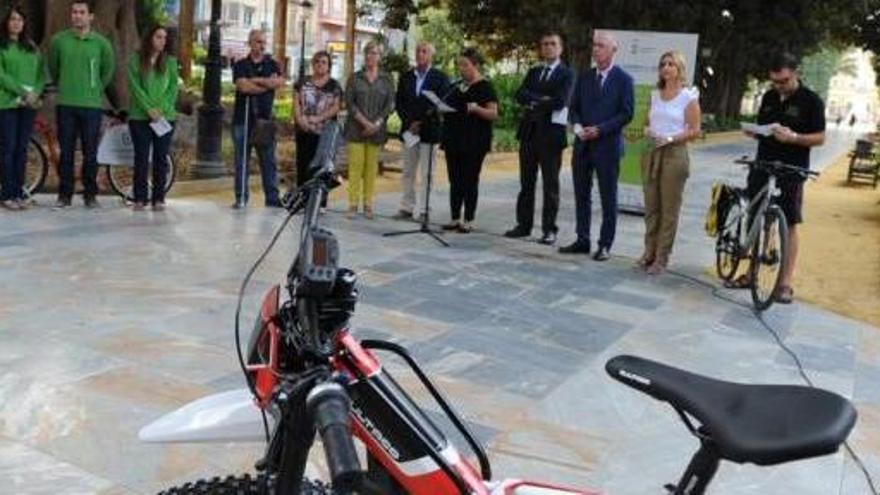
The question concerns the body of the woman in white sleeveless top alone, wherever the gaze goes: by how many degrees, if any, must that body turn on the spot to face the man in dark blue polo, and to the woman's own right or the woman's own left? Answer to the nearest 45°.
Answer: approximately 45° to the woman's own right

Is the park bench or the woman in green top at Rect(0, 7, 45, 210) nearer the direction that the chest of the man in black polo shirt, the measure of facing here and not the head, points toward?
the woman in green top

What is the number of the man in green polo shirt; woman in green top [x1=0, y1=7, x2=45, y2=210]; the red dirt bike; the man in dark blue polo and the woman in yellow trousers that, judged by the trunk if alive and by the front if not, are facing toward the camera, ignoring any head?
4

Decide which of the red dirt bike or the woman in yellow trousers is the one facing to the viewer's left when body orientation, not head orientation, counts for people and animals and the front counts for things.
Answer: the red dirt bike

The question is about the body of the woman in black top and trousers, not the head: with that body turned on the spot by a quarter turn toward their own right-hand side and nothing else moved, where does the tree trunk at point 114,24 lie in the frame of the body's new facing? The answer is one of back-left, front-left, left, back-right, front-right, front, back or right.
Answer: front

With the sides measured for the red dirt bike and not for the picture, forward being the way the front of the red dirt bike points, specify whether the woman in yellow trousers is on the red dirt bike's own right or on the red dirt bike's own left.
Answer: on the red dirt bike's own right

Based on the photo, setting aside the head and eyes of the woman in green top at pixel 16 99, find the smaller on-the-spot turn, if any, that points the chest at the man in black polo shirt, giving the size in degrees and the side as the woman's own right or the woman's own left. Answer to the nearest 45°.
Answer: approximately 45° to the woman's own left

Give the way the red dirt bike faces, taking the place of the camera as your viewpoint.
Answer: facing to the left of the viewer

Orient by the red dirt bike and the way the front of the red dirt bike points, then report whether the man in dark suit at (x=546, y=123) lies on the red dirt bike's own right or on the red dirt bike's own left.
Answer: on the red dirt bike's own right
